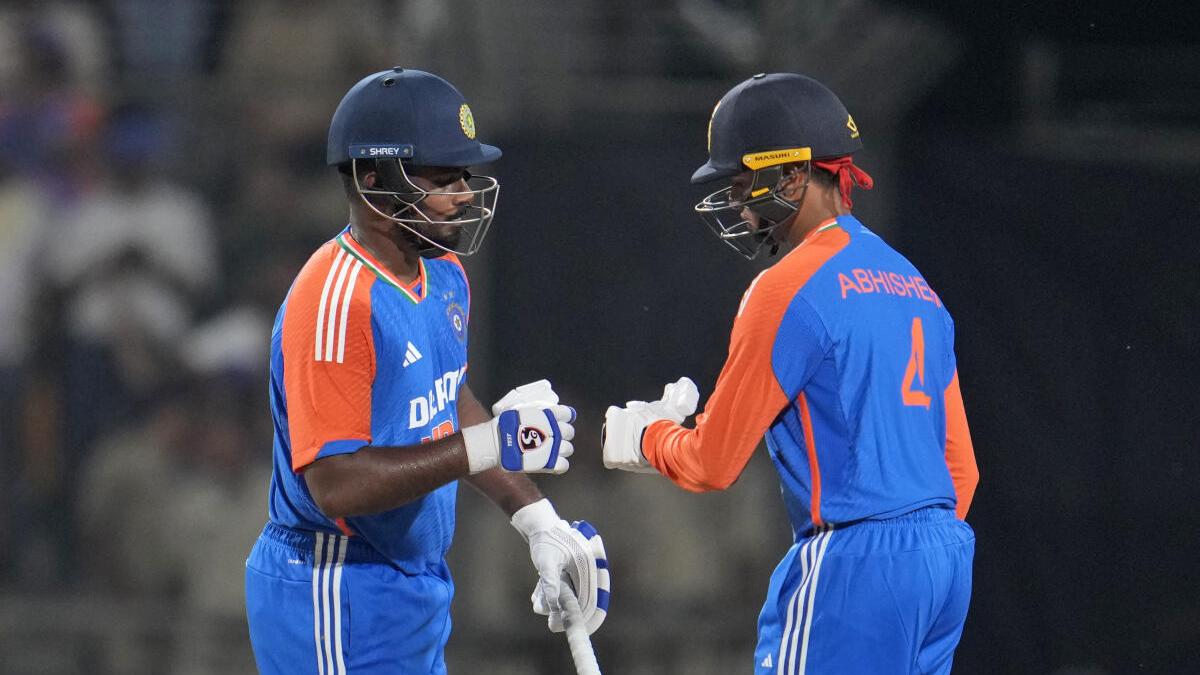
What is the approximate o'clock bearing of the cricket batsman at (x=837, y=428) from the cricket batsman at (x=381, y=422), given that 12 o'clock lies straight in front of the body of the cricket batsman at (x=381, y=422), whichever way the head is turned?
the cricket batsman at (x=837, y=428) is roughly at 11 o'clock from the cricket batsman at (x=381, y=422).

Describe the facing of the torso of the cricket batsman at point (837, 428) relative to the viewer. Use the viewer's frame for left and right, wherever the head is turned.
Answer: facing away from the viewer and to the left of the viewer

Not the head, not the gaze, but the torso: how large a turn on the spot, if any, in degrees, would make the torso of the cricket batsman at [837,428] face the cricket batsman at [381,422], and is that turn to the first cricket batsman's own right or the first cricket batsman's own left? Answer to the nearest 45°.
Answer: approximately 45° to the first cricket batsman's own left

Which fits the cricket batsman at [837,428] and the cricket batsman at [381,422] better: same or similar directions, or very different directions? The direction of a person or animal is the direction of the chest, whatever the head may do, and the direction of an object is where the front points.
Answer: very different directions
